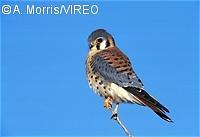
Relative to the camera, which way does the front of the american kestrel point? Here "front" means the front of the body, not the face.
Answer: to the viewer's left
